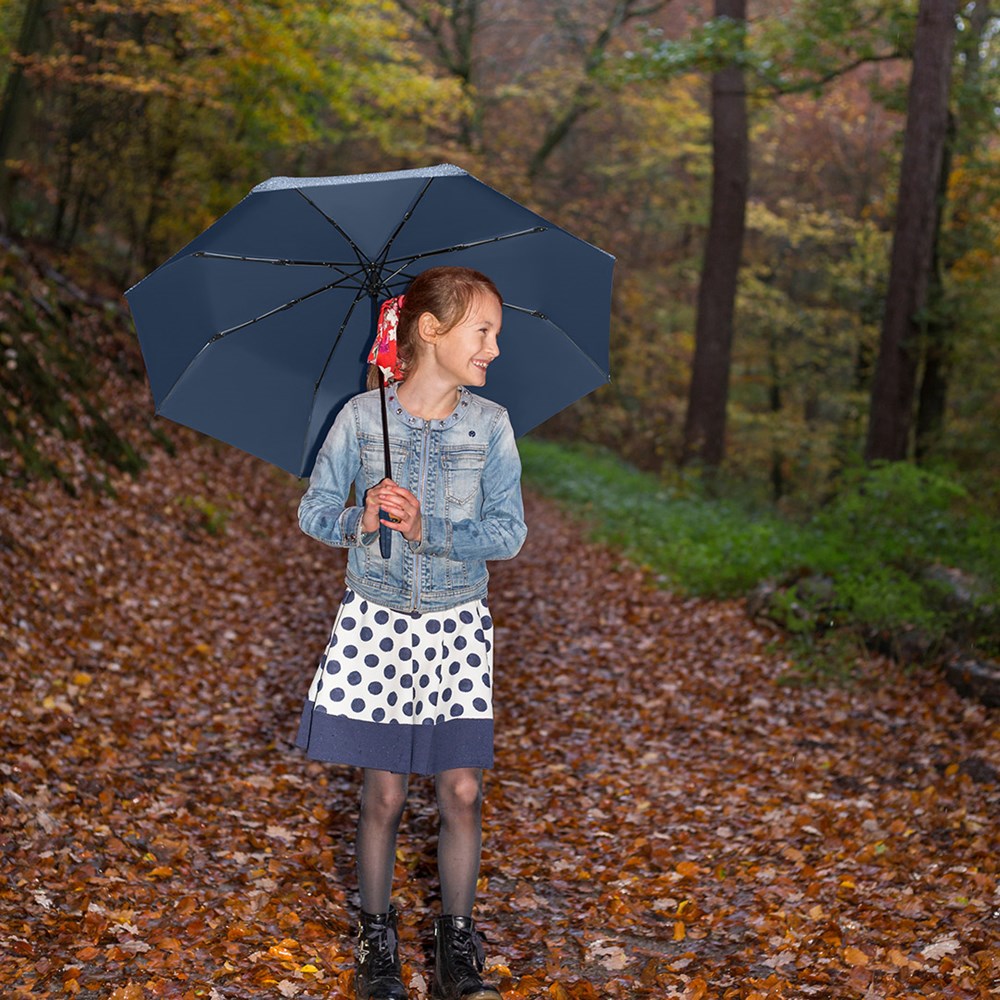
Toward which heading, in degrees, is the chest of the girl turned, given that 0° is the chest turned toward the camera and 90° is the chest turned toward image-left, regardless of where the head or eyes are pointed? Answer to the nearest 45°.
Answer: approximately 0°

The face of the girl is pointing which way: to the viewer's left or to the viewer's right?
to the viewer's right

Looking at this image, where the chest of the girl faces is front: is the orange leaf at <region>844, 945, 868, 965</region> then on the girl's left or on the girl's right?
on the girl's left
